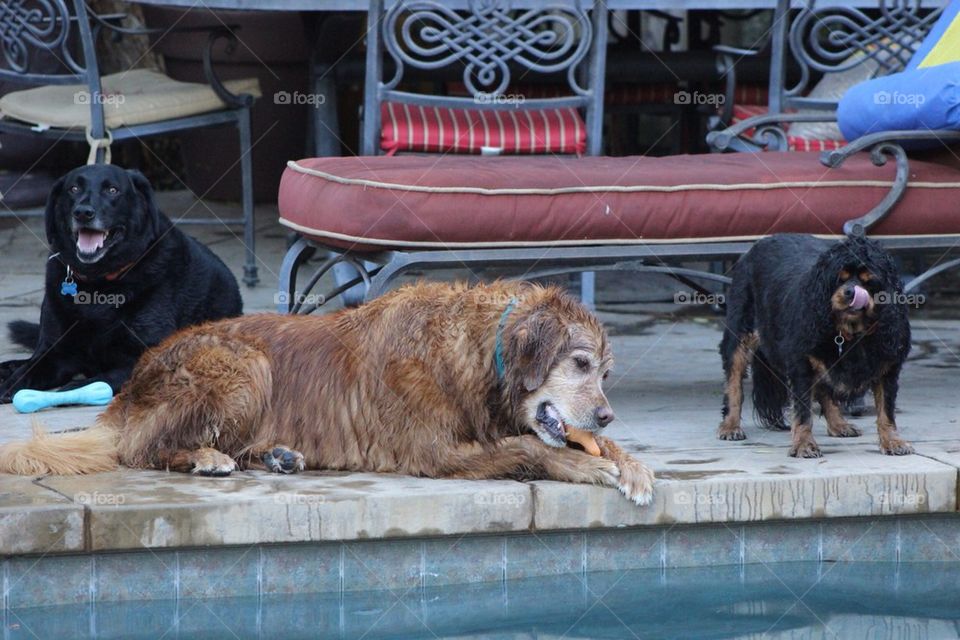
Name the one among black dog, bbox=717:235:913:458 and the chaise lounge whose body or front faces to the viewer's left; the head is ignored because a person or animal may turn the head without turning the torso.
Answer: the chaise lounge

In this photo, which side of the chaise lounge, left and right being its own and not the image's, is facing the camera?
left

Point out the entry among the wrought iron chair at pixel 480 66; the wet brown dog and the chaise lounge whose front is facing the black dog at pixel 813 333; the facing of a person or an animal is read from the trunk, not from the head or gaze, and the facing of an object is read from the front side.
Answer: the wet brown dog

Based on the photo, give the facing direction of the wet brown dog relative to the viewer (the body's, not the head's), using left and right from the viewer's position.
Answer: facing to the right of the viewer

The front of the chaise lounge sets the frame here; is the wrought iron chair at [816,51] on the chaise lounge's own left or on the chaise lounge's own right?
on the chaise lounge's own right

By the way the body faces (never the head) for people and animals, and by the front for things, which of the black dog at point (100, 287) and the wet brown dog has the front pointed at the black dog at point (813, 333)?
the wet brown dog

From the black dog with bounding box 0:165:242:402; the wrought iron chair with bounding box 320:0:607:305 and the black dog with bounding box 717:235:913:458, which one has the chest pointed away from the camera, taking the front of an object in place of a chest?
the wrought iron chair

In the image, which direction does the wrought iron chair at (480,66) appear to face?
away from the camera

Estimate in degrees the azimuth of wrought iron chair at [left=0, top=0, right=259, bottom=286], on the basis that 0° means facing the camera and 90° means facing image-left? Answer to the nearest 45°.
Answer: approximately 225°

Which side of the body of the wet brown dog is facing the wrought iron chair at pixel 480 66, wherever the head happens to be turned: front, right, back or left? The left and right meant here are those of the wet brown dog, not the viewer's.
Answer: left
